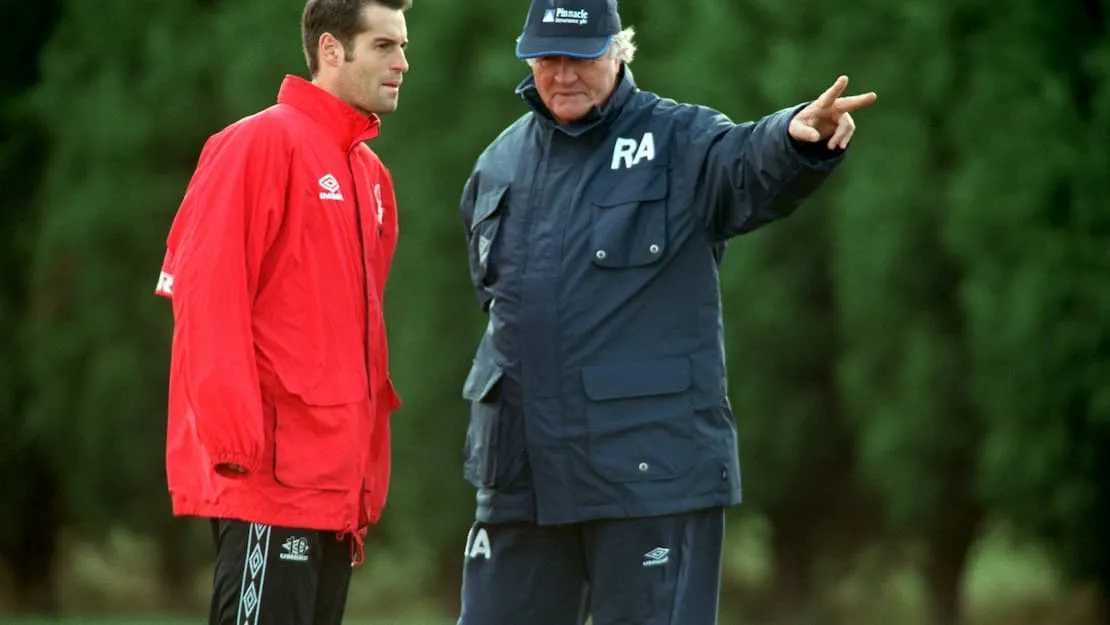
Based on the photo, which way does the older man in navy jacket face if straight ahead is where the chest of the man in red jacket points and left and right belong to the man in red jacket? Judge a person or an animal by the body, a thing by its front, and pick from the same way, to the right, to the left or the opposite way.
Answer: to the right

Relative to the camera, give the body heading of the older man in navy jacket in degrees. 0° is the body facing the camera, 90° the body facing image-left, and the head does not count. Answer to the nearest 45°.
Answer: approximately 45°

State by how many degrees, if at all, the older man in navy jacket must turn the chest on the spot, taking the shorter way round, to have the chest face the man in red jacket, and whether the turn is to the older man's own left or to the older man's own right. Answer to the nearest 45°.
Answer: approximately 45° to the older man's own right

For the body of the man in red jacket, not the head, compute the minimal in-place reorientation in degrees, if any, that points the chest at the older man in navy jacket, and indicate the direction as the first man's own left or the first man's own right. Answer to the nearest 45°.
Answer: approximately 45° to the first man's own left

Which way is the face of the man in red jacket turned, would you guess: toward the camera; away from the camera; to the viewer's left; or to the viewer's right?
to the viewer's right
